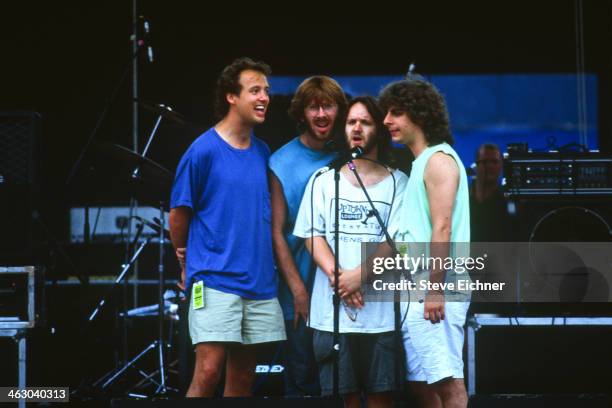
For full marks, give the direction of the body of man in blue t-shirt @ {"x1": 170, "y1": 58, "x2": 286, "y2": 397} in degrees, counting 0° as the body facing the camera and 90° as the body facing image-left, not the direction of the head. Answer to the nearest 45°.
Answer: approximately 315°

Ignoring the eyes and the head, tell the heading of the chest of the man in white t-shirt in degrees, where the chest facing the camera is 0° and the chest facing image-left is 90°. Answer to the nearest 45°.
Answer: approximately 0°

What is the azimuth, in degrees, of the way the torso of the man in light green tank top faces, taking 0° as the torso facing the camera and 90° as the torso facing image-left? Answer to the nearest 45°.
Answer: approximately 90°

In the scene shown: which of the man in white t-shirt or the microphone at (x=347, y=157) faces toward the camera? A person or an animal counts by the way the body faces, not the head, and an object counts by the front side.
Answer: the man in white t-shirt

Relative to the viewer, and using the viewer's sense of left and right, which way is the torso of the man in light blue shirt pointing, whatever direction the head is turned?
facing the viewer and to the right of the viewer

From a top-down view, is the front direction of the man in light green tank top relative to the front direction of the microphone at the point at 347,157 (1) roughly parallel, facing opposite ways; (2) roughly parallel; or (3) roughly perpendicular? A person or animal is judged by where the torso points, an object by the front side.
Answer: roughly parallel, facing opposite ways

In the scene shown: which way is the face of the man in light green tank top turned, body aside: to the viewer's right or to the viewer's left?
to the viewer's left
